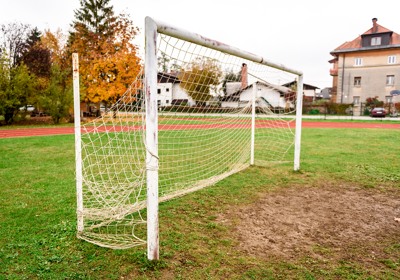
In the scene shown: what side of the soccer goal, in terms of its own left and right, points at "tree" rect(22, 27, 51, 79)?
back

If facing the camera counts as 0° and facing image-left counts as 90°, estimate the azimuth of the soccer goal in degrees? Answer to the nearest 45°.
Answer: approximately 315°

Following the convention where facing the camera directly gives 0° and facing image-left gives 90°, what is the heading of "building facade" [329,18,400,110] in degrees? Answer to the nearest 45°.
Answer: approximately 0°

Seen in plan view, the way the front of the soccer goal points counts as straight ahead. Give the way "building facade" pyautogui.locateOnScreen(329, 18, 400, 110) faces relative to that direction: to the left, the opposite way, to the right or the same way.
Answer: to the right

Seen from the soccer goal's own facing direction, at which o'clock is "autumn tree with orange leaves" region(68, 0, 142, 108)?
The autumn tree with orange leaves is roughly at 7 o'clock from the soccer goal.

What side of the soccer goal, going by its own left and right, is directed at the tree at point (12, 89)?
back
